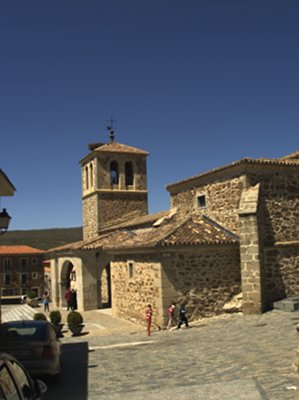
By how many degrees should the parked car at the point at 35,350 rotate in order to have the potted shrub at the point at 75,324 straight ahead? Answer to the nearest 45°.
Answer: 0° — it already faces it

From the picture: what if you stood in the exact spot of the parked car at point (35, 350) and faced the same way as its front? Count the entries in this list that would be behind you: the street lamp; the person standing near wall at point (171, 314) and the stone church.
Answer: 0

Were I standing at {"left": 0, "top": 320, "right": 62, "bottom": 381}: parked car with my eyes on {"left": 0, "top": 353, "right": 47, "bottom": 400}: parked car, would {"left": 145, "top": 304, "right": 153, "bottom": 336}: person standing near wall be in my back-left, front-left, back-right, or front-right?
back-left

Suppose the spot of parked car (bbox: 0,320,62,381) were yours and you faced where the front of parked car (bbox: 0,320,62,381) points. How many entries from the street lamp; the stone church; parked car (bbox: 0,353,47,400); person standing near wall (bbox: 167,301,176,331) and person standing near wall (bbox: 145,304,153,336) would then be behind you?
1

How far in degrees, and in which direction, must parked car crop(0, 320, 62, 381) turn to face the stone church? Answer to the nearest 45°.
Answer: approximately 45° to its right

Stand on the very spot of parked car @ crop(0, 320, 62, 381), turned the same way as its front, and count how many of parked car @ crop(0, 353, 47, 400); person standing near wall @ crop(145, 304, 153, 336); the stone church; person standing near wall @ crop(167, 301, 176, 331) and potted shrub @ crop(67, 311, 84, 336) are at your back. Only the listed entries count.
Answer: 1

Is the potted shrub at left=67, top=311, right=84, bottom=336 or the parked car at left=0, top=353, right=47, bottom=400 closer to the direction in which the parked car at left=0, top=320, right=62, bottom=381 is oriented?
the potted shrub

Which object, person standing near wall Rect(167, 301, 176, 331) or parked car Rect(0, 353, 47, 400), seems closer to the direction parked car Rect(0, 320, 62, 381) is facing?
the person standing near wall

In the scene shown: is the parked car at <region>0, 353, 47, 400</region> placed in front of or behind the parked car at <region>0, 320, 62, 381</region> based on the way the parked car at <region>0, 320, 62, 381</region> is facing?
behind

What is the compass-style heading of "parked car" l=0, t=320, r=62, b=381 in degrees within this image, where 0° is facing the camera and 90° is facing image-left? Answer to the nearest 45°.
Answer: approximately 180°

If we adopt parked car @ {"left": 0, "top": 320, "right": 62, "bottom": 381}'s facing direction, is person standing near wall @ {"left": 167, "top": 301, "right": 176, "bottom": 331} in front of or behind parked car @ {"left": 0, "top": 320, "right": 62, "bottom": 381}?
in front

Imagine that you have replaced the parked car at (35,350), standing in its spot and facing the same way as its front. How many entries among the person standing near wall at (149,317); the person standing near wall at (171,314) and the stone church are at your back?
0
